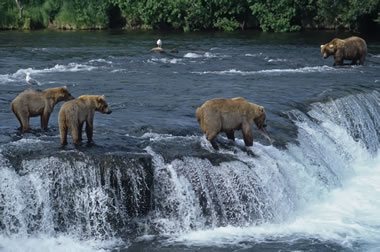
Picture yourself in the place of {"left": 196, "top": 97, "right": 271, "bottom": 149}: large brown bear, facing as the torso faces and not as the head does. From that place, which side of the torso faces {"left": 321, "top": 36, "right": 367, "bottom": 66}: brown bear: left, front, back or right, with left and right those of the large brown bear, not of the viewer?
left

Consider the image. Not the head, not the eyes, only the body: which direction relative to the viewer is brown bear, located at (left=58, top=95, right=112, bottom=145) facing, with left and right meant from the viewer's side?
facing away from the viewer and to the right of the viewer

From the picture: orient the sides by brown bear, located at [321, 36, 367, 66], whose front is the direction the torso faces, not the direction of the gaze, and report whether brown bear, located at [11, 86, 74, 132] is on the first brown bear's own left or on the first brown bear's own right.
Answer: on the first brown bear's own left

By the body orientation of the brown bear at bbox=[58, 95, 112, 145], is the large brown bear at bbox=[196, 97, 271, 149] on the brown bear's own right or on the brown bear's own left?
on the brown bear's own right

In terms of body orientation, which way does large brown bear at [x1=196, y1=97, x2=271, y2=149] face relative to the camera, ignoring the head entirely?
to the viewer's right

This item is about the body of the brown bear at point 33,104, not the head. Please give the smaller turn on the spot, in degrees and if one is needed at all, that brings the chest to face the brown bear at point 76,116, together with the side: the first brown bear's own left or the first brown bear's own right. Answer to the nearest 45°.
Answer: approximately 45° to the first brown bear's own right

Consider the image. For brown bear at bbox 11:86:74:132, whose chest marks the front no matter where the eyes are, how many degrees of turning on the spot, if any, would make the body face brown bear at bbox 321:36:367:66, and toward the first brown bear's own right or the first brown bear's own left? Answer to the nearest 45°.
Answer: approximately 45° to the first brown bear's own left

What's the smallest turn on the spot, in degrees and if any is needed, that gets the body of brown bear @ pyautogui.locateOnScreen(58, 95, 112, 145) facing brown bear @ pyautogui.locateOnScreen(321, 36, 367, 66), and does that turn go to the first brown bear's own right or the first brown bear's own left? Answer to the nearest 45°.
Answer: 0° — it already faces it

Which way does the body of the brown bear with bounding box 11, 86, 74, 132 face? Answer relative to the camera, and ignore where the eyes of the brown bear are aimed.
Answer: to the viewer's right

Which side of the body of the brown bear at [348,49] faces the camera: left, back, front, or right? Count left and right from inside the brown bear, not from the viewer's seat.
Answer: left
